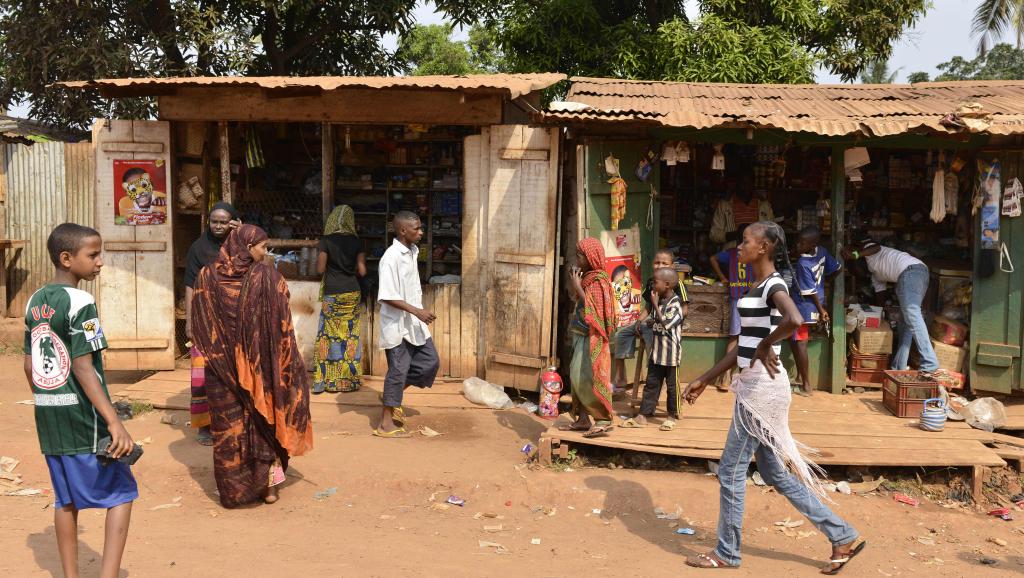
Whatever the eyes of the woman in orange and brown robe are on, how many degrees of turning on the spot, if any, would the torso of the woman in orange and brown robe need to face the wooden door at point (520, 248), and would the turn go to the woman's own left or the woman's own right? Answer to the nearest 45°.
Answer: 0° — they already face it

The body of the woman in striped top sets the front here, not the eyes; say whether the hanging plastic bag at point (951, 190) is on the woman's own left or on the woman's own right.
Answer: on the woman's own right

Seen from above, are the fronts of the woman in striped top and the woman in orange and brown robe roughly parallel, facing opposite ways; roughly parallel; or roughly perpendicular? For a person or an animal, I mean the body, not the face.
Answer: roughly perpendicular

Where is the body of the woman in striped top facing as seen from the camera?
to the viewer's left

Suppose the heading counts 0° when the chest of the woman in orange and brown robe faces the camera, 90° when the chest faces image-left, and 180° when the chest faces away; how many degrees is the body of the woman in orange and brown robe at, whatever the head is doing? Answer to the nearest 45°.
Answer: approximately 225°

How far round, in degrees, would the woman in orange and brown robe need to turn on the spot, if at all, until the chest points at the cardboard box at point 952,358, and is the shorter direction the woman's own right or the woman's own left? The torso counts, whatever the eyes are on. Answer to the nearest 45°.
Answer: approximately 45° to the woman's own right

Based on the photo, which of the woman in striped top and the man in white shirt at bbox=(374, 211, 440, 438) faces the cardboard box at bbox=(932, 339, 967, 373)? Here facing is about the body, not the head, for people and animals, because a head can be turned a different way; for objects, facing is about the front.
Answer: the man in white shirt

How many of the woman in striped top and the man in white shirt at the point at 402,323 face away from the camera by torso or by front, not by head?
0
